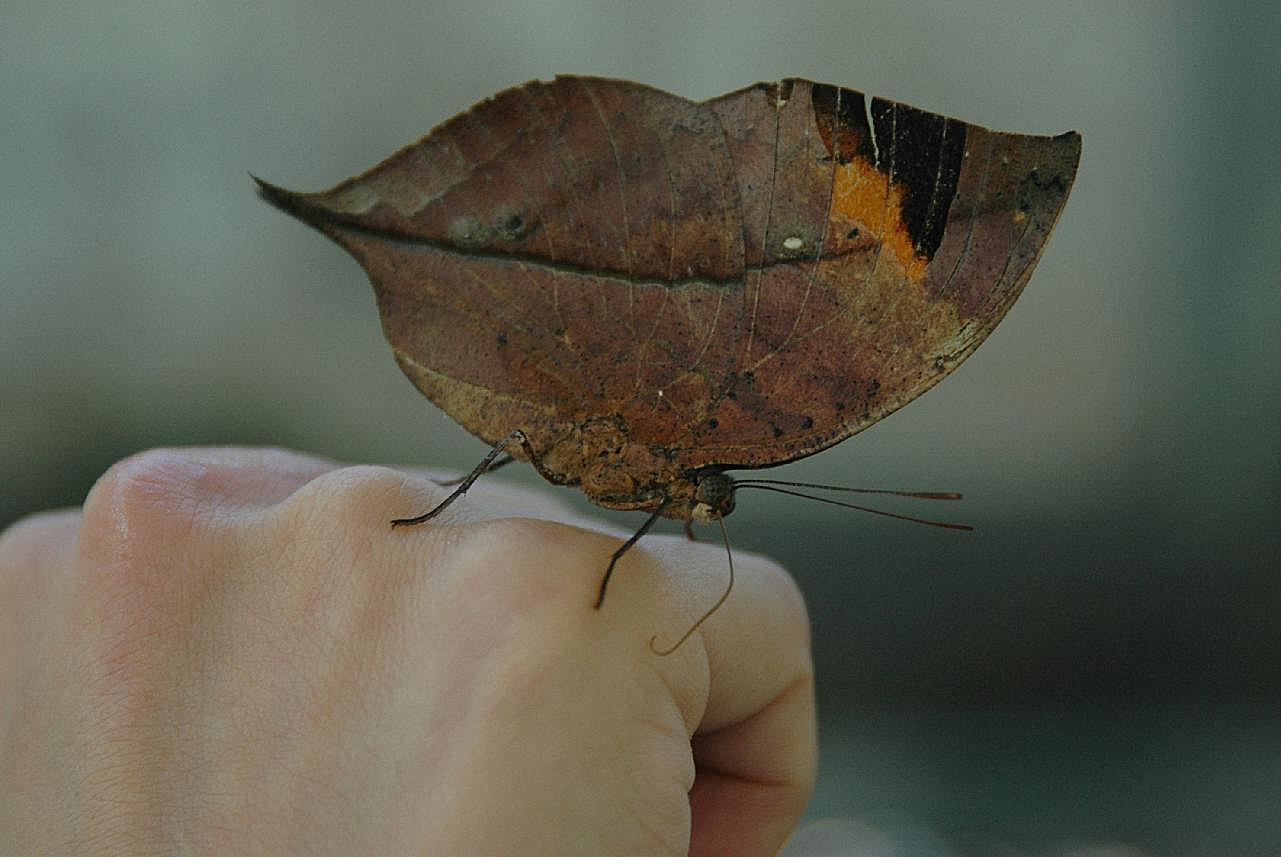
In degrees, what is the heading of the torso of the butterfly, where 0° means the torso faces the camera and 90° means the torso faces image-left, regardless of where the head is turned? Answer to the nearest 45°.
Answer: approximately 270°
